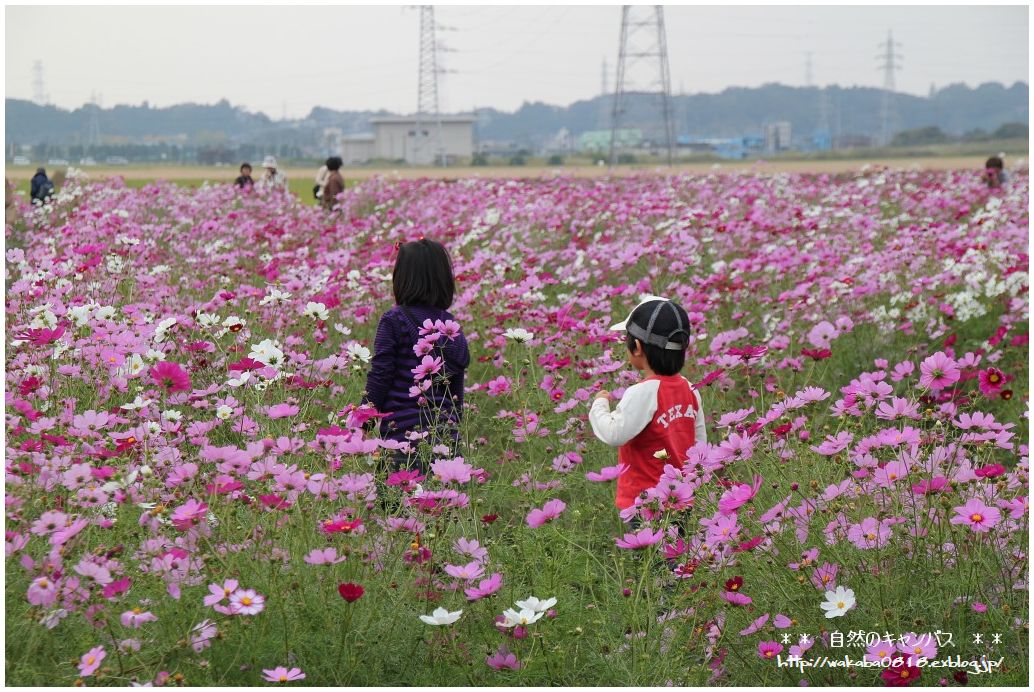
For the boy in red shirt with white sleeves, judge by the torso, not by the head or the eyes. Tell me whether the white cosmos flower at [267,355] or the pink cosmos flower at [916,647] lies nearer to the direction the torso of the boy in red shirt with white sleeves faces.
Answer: the white cosmos flower

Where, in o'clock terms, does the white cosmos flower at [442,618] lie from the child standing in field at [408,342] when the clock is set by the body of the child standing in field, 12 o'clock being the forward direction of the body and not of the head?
The white cosmos flower is roughly at 6 o'clock from the child standing in field.

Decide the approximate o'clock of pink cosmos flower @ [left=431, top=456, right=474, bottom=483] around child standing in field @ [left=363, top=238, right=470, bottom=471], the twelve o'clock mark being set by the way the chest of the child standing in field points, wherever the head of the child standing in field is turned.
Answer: The pink cosmos flower is roughly at 6 o'clock from the child standing in field.

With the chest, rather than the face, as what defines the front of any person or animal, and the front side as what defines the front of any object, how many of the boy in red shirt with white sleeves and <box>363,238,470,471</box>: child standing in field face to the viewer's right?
0

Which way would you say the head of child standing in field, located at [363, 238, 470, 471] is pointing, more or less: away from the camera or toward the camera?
away from the camera

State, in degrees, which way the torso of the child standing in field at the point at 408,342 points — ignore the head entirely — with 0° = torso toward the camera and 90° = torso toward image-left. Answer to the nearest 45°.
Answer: approximately 180°

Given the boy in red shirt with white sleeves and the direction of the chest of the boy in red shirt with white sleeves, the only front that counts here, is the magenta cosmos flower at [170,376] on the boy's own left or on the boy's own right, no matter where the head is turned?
on the boy's own left

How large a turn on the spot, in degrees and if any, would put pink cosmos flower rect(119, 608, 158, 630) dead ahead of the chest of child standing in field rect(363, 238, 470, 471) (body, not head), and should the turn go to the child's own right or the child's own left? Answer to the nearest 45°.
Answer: approximately 180°

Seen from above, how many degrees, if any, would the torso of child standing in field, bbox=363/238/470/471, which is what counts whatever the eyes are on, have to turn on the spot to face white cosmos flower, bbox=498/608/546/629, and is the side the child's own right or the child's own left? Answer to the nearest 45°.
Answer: approximately 180°

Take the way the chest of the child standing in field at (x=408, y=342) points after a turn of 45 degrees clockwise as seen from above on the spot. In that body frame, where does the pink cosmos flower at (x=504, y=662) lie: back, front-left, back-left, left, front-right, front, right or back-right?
back-right

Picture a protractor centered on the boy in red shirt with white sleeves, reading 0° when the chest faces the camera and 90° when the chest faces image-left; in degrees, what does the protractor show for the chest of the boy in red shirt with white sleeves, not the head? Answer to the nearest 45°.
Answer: approximately 135°

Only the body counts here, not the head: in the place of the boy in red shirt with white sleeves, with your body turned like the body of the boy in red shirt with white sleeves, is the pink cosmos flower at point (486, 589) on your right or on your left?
on your left
